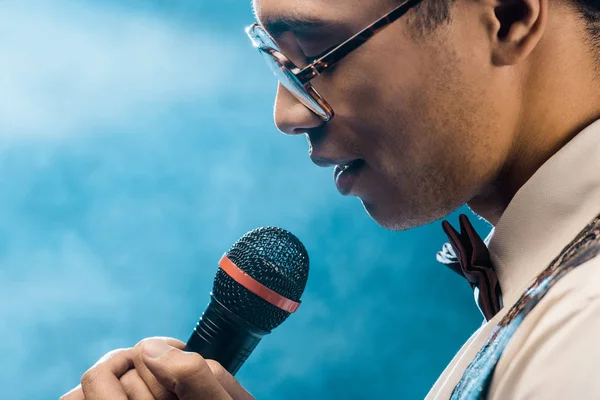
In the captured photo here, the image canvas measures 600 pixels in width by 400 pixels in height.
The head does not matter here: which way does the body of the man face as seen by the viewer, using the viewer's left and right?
facing to the left of the viewer

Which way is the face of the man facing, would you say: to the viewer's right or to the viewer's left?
to the viewer's left
